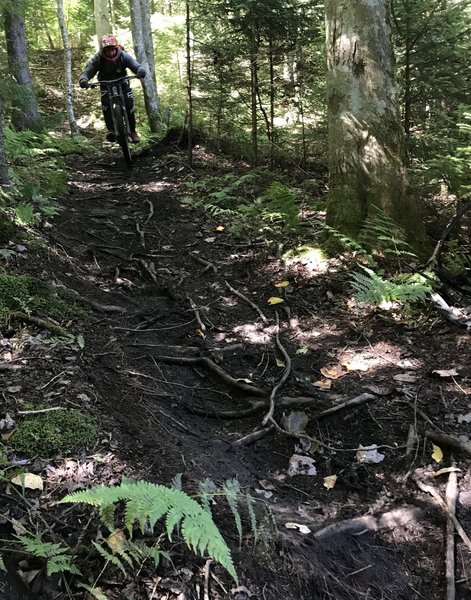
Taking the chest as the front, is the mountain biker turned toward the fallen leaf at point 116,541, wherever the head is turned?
yes

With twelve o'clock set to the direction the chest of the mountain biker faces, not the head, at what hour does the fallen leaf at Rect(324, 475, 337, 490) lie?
The fallen leaf is roughly at 12 o'clock from the mountain biker.

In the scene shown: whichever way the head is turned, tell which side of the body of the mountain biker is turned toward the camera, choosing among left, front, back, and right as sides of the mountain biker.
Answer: front

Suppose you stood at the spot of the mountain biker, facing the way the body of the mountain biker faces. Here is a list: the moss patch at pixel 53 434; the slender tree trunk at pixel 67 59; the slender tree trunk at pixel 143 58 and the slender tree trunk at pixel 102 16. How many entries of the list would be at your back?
3

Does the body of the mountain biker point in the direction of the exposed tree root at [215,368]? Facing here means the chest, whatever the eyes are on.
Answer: yes

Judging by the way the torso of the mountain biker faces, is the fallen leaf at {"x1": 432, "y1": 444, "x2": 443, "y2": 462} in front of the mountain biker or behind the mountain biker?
in front

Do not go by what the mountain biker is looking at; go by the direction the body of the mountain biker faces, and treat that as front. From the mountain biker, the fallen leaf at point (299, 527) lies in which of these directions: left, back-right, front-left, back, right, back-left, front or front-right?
front

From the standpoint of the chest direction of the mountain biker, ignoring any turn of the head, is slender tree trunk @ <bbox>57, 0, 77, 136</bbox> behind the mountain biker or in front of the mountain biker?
behind

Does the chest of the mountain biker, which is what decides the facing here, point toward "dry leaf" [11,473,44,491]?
yes

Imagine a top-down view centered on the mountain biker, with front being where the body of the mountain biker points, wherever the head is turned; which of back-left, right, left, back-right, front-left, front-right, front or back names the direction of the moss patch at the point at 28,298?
front

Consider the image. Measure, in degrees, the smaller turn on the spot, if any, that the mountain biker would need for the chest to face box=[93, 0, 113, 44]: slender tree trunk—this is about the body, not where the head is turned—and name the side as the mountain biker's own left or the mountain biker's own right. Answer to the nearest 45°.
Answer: approximately 180°

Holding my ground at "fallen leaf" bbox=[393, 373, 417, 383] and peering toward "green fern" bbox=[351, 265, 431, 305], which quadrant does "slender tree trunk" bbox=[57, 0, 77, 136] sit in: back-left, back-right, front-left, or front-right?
front-left

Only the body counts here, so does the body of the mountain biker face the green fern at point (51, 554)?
yes

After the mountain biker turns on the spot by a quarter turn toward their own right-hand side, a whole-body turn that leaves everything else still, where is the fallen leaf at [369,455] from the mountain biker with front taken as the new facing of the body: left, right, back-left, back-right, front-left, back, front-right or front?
left

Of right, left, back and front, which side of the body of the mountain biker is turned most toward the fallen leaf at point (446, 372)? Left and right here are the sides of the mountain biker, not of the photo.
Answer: front

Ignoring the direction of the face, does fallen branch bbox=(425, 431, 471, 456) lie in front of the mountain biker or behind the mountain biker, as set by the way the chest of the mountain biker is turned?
in front

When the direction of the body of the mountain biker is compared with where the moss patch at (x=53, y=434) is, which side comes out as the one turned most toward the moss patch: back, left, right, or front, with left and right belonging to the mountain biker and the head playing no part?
front

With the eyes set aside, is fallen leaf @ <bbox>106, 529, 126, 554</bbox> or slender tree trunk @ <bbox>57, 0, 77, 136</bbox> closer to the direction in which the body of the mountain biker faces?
the fallen leaf
